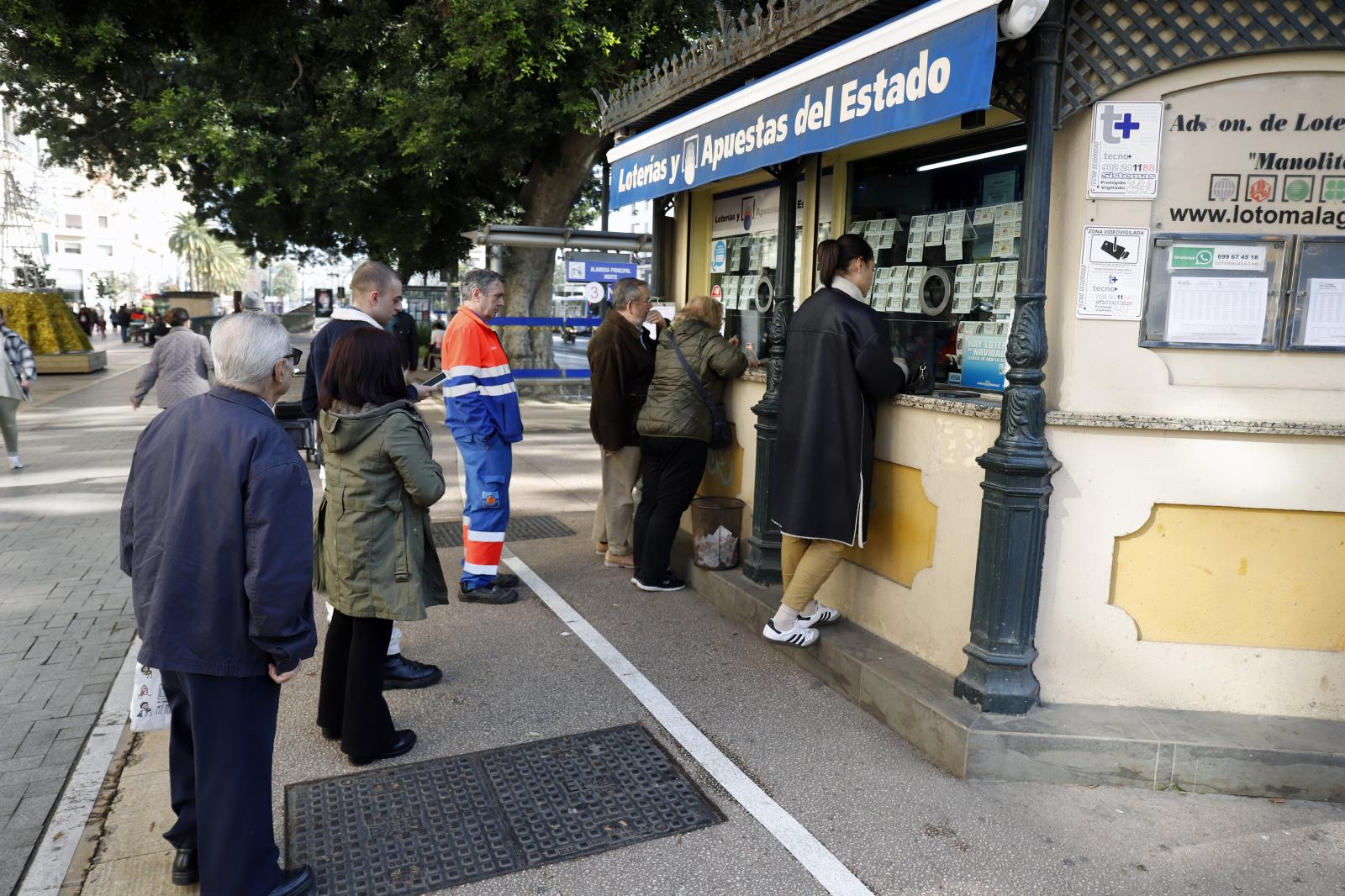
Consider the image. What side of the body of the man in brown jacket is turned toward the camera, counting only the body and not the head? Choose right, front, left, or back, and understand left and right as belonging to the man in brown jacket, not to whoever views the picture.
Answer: right

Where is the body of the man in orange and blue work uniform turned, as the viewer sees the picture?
to the viewer's right

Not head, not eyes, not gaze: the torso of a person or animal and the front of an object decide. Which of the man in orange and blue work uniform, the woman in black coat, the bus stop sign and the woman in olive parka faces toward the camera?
the bus stop sign

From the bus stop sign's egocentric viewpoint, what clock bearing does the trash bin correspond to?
The trash bin is roughly at 12 o'clock from the bus stop sign.

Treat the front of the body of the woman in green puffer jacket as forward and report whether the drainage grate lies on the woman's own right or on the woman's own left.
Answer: on the woman's own left

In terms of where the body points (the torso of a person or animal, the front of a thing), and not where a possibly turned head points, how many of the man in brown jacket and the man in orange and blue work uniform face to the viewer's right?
2

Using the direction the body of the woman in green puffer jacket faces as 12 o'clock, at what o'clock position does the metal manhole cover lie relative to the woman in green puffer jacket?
The metal manhole cover is roughly at 5 o'clock from the woman in green puffer jacket.

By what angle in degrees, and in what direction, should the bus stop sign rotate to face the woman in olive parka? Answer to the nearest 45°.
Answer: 0° — it already faces them

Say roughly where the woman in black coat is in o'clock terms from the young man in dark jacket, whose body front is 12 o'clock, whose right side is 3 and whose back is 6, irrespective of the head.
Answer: The woman in black coat is roughly at 1 o'clock from the young man in dark jacket.

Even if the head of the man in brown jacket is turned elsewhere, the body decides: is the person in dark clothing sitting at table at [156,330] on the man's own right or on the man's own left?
on the man's own left

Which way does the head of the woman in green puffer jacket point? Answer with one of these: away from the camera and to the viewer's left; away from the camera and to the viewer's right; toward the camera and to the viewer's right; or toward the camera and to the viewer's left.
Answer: away from the camera and to the viewer's right
